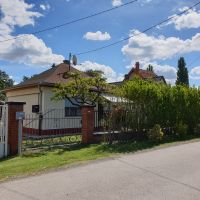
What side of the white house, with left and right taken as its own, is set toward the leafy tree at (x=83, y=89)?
front

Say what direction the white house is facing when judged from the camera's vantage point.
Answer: facing the viewer and to the right of the viewer

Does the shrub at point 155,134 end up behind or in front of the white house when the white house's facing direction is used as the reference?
in front

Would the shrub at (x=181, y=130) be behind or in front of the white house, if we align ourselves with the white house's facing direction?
in front
